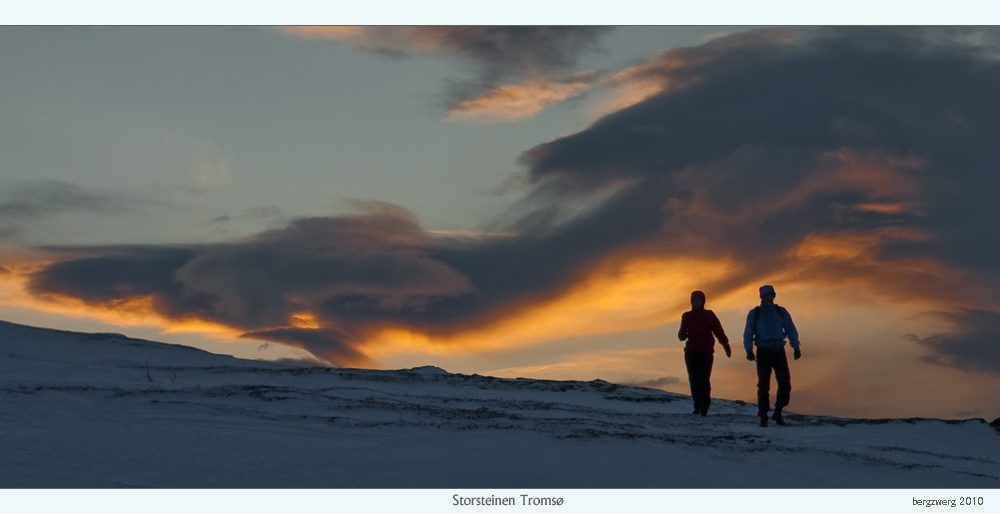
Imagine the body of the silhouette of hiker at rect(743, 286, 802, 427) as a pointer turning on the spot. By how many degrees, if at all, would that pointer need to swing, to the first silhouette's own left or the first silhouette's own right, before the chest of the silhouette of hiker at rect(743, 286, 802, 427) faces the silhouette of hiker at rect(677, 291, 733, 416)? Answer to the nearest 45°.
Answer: approximately 135° to the first silhouette's own right

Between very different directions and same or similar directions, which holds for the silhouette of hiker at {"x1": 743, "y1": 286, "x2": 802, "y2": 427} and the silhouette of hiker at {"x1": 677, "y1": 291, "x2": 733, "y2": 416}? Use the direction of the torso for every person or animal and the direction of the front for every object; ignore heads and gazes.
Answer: same or similar directions

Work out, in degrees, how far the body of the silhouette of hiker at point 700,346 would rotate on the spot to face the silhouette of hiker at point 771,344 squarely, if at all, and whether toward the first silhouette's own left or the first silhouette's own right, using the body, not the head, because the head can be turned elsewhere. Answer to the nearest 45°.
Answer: approximately 45° to the first silhouette's own left

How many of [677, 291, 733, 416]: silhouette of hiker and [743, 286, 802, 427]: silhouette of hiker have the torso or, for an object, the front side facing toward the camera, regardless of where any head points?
2

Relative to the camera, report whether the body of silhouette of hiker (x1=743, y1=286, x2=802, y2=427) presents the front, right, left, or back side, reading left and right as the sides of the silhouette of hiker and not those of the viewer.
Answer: front

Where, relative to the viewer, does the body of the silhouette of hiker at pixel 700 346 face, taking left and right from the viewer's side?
facing the viewer
